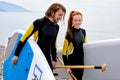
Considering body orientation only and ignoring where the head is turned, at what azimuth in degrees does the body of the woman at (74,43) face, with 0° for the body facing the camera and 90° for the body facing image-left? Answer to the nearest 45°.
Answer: approximately 315°

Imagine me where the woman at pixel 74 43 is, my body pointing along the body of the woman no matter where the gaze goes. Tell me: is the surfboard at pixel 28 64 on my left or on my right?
on my right
